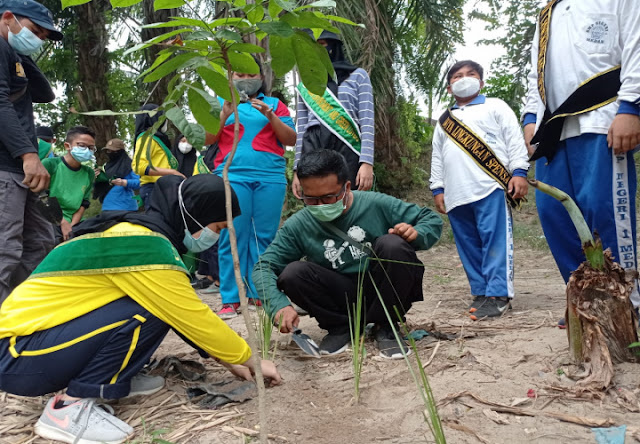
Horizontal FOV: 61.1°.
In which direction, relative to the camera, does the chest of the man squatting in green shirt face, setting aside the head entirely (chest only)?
toward the camera

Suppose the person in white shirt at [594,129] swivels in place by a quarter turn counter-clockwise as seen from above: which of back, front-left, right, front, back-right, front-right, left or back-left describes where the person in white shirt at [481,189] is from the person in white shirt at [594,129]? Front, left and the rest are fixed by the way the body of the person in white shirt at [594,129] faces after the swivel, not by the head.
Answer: back

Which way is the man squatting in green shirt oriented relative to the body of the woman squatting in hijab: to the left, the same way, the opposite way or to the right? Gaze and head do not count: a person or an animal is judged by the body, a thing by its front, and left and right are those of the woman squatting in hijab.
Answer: to the right

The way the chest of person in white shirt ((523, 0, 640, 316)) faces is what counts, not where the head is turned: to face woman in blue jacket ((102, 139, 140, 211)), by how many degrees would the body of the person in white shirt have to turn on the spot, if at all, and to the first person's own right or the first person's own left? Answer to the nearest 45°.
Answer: approximately 45° to the first person's own right

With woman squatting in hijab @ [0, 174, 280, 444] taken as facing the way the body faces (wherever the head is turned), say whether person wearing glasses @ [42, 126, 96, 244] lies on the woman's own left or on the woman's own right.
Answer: on the woman's own left

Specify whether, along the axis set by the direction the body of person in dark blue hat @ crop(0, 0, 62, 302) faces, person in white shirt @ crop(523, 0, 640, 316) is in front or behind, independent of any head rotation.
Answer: in front

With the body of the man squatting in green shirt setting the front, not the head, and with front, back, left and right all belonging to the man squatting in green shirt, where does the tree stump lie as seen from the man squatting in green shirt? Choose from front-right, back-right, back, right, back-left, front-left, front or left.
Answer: front-left

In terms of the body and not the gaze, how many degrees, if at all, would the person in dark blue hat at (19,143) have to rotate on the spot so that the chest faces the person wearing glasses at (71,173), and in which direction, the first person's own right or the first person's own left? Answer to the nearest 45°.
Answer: approximately 135° to the first person's own left

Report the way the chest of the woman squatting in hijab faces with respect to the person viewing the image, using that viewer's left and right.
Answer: facing to the right of the viewer

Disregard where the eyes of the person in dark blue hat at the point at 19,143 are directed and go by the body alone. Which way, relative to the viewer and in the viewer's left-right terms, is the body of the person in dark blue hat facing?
facing the viewer and to the right of the viewer

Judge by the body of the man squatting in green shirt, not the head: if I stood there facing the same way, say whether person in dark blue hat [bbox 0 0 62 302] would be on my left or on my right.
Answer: on my right

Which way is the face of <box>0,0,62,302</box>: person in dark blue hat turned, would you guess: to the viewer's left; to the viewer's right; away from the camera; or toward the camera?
to the viewer's right

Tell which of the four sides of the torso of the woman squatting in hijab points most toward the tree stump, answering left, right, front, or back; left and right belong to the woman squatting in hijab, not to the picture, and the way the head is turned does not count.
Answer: front

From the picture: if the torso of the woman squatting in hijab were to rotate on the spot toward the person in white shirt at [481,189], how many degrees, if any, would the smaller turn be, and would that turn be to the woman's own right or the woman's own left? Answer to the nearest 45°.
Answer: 0° — they already face them

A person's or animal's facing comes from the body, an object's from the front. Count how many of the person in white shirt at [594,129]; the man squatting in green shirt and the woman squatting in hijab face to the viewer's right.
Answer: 1

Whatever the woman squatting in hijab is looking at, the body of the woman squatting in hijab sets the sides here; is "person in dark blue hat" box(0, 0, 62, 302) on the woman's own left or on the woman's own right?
on the woman's own left
